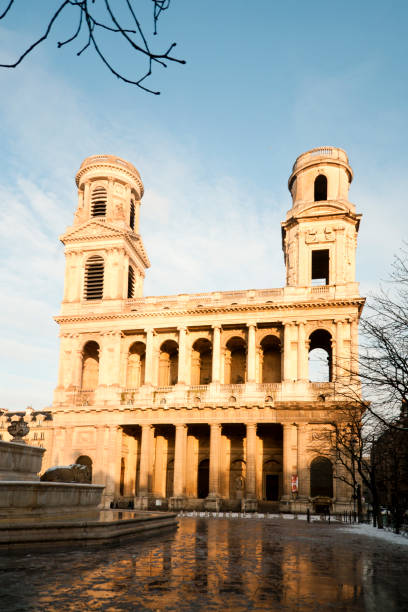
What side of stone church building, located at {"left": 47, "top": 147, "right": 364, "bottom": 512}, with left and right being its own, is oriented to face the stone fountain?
front

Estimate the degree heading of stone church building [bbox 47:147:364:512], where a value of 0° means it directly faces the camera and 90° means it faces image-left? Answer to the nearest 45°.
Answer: approximately 0°
